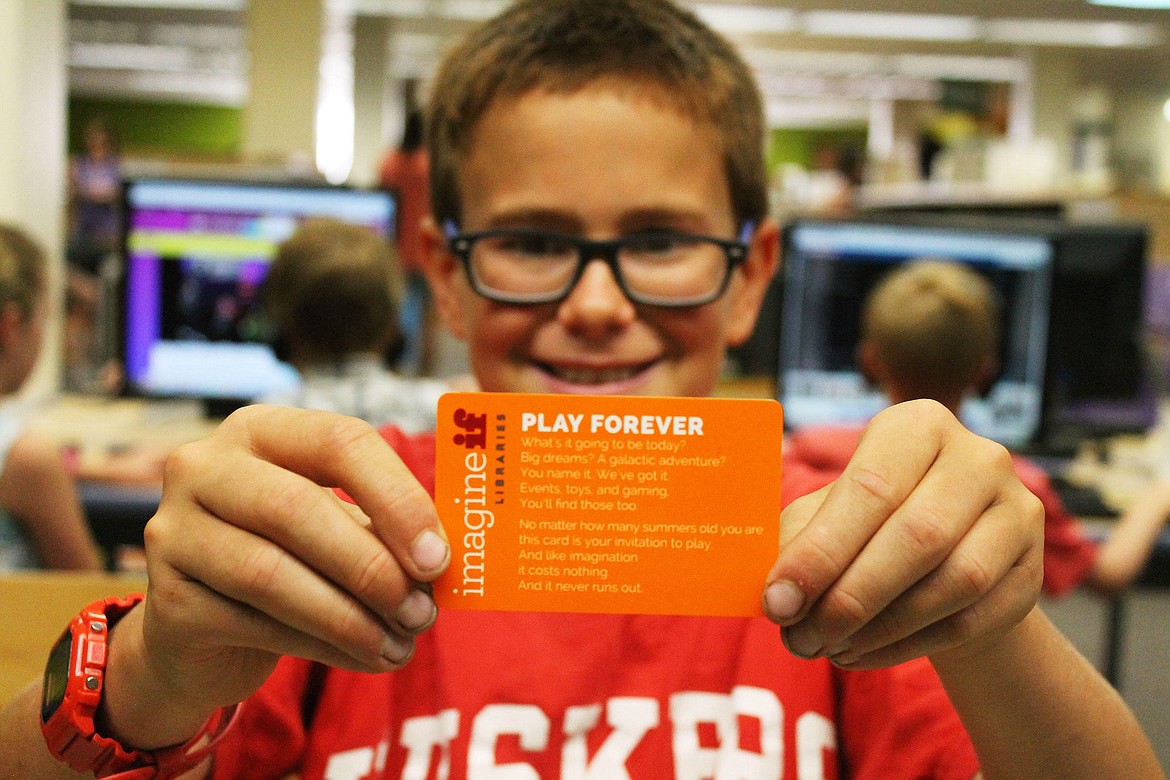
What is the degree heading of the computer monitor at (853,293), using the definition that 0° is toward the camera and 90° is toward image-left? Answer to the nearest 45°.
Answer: approximately 0°

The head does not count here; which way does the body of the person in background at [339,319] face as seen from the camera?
away from the camera

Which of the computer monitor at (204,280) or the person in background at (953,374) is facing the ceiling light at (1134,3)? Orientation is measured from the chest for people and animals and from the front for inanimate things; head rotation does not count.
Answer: the person in background

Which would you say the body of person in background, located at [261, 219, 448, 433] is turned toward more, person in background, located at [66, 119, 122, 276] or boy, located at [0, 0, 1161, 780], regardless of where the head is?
the person in background

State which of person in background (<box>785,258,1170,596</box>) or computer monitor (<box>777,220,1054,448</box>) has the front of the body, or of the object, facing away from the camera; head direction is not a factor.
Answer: the person in background

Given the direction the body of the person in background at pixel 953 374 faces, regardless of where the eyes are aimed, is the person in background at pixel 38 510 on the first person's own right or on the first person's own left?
on the first person's own left

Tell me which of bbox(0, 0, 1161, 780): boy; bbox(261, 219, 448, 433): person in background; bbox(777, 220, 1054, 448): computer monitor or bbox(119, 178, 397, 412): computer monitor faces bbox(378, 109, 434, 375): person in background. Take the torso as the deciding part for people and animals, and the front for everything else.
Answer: bbox(261, 219, 448, 433): person in background

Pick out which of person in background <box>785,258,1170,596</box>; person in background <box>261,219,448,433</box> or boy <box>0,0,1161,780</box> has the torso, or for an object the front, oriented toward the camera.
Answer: the boy

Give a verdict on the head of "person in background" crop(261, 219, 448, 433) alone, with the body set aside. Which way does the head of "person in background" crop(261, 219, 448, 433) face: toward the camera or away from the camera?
away from the camera

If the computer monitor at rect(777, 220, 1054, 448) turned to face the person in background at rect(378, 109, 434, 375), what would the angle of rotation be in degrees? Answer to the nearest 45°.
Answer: approximately 135° to its right

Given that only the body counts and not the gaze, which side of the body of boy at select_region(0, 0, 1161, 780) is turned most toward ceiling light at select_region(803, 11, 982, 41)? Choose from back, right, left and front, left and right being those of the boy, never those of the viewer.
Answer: back

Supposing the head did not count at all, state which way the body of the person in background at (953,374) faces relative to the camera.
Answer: away from the camera

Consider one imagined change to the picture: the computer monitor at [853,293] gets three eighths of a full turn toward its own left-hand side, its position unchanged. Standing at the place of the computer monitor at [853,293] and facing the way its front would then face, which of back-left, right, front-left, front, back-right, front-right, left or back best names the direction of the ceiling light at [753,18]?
front-left
